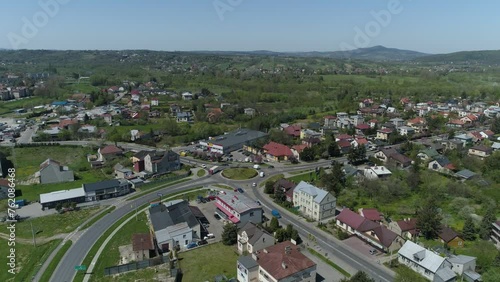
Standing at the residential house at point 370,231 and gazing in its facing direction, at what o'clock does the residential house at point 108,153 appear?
the residential house at point 108,153 is roughly at 2 o'clock from the residential house at point 370,231.

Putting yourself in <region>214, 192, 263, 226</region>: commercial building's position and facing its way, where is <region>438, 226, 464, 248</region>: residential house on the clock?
<region>438, 226, 464, 248</region>: residential house is roughly at 8 o'clock from <region>214, 192, 263, 226</region>: commercial building.

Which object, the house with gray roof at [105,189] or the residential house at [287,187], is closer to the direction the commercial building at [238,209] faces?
the house with gray roof

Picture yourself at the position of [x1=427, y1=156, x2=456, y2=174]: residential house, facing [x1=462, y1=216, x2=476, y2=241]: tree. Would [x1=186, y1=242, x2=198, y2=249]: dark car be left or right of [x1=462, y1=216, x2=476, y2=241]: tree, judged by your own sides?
right

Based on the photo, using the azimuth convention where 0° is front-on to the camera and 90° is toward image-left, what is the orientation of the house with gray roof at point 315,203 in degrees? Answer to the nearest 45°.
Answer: approximately 45°

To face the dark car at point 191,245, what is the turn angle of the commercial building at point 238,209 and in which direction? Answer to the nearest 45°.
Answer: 0° — it already faces it

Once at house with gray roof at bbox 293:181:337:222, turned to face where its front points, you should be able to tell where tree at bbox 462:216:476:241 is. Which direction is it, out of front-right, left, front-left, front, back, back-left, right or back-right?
back-left

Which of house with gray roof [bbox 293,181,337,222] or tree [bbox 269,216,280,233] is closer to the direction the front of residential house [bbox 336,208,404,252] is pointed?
the tree

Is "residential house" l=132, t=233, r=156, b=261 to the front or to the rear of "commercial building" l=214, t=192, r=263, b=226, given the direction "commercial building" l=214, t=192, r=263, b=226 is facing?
to the front

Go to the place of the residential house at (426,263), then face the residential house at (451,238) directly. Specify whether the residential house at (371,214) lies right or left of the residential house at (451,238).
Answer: left

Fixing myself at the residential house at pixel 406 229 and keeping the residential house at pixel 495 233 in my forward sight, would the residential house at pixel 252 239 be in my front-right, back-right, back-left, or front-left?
back-right

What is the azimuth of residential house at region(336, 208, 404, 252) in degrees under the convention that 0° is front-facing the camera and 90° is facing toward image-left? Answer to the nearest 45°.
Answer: approximately 45°

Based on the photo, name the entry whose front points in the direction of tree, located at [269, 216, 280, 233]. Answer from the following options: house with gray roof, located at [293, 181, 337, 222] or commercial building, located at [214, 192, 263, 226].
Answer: the house with gray roof

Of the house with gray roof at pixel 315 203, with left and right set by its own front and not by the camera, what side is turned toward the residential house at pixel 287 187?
right

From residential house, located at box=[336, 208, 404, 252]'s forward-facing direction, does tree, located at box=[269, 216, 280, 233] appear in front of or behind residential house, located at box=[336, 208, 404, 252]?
in front

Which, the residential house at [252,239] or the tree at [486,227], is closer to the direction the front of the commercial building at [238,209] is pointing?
the residential house

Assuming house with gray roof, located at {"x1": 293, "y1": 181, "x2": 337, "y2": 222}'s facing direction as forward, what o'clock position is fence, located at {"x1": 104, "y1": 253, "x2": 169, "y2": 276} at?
The fence is roughly at 12 o'clock from the house with gray roof.
